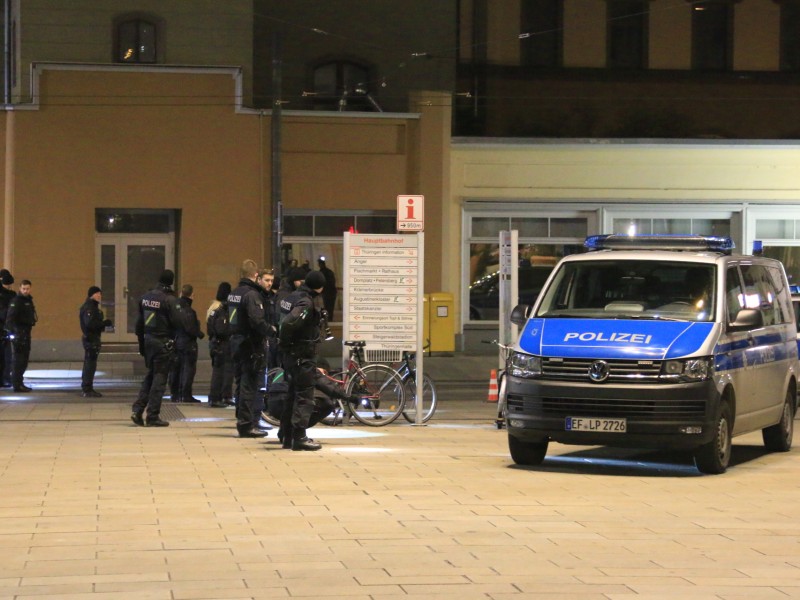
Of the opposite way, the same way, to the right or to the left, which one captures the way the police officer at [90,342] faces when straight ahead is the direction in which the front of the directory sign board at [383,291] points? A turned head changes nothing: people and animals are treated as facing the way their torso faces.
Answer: to the left

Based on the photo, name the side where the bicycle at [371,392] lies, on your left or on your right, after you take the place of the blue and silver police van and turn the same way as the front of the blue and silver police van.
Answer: on your right

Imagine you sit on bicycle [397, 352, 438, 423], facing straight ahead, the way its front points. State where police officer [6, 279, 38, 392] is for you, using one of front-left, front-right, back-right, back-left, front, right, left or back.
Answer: back-left

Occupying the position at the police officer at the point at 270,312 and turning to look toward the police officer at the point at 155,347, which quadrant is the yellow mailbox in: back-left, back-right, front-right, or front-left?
back-right

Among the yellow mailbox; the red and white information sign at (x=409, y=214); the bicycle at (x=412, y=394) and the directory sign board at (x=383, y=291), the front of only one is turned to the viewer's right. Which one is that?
the bicycle

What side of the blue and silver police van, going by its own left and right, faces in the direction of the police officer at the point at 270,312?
right

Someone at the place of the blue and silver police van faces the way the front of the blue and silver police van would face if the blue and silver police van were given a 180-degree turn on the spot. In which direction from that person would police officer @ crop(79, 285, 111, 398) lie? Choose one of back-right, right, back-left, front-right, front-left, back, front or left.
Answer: left

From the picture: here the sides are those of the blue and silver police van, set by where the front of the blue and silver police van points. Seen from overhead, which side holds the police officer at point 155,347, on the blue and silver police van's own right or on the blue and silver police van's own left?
on the blue and silver police van's own right
